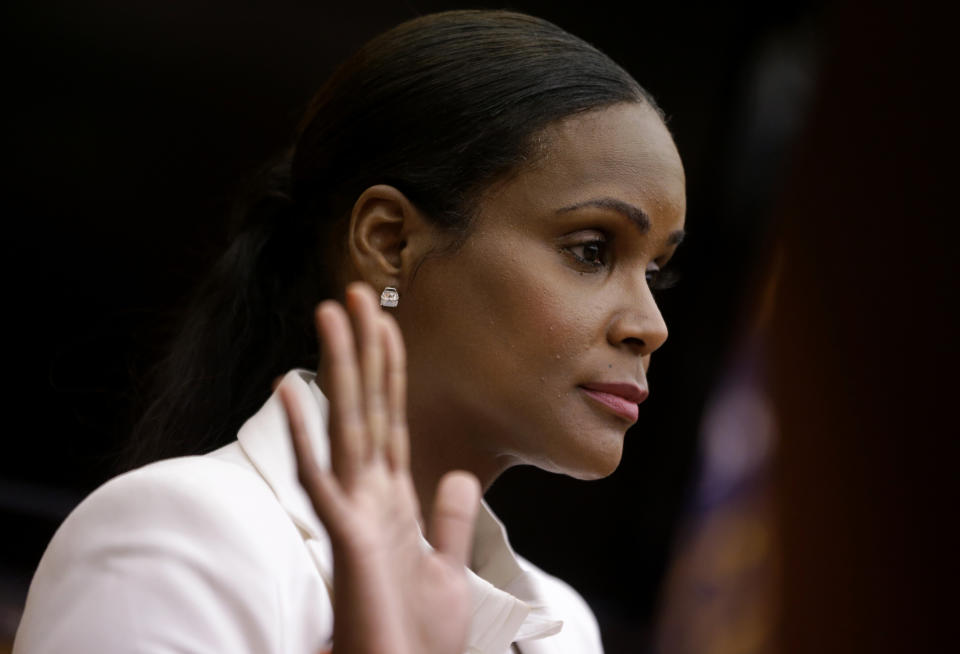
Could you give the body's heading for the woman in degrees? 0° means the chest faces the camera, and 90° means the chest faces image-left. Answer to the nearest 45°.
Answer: approximately 315°

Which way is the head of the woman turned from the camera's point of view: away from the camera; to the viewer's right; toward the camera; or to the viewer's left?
to the viewer's right
